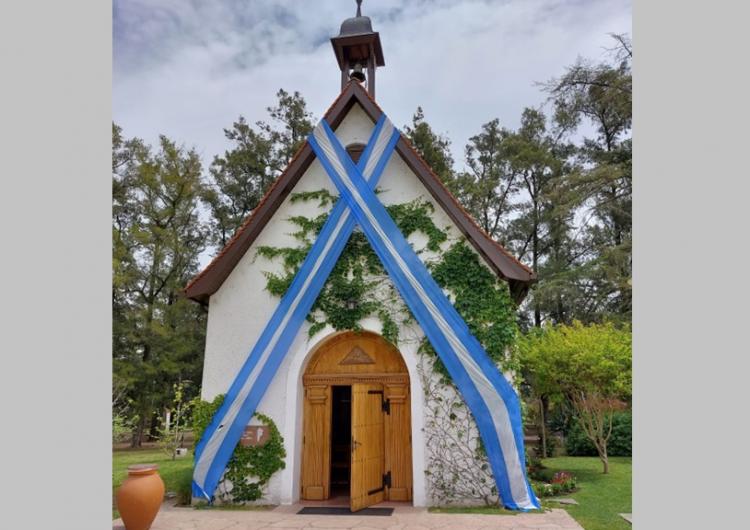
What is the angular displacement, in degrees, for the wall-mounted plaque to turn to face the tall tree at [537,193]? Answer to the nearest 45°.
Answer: approximately 135° to its left

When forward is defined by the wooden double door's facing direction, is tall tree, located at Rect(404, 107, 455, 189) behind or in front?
behind

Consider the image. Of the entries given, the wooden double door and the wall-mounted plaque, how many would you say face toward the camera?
2

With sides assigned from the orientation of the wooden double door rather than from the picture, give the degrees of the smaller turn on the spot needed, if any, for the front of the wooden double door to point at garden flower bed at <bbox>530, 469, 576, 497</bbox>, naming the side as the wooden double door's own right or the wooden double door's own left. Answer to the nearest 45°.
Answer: approximately 90° to the wooden double door's own left

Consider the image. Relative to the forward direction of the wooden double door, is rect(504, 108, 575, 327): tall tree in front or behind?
behind

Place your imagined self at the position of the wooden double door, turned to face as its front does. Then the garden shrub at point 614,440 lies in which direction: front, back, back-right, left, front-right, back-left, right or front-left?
back-left

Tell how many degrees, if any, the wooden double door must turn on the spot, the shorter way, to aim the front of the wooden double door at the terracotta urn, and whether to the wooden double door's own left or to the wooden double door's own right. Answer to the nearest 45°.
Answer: approximately 45° to the wooden double door's own right

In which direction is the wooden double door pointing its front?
toward the camera

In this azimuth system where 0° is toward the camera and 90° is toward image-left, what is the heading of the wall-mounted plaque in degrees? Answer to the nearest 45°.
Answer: approximately 0°

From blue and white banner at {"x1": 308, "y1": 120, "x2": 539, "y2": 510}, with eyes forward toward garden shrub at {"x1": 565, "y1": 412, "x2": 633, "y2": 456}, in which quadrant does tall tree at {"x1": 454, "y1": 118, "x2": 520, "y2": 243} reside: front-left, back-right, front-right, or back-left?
front-left

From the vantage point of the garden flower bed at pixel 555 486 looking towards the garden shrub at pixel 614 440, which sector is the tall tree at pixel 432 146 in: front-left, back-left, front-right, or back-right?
front-left

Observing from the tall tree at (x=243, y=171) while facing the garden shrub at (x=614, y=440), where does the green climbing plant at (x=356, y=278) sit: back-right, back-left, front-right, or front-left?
front-right
